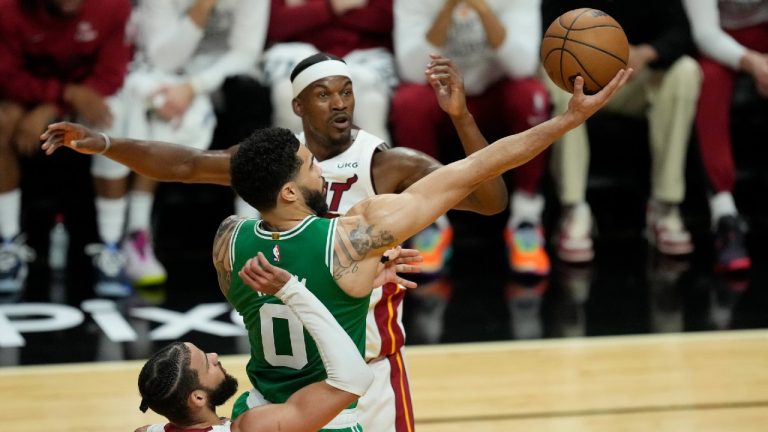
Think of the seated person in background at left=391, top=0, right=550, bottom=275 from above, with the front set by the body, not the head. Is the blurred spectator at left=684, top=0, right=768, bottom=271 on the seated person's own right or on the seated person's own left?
on the seated person's own left

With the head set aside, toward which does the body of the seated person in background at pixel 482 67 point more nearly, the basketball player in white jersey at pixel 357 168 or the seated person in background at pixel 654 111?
the basketball player in white jersey

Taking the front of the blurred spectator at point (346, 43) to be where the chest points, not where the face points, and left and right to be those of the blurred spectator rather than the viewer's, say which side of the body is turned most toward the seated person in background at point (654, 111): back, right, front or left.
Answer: left

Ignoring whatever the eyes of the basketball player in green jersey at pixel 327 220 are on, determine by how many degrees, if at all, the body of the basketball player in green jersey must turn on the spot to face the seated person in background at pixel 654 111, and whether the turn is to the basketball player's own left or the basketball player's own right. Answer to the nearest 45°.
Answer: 0° — they already face them

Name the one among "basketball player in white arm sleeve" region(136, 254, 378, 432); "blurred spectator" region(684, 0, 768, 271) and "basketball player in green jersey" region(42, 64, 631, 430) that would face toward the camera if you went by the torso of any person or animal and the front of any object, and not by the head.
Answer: the blurred spectator

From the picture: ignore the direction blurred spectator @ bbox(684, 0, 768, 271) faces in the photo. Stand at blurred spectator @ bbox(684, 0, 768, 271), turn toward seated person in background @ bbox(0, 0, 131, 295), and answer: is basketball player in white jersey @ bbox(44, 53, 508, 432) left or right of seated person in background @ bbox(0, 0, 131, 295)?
left

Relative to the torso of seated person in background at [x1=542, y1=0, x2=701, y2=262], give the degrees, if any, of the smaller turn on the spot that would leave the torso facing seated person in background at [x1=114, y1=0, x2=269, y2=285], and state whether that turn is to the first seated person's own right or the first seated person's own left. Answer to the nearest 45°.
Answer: approximately 90° to the first seated person's own right

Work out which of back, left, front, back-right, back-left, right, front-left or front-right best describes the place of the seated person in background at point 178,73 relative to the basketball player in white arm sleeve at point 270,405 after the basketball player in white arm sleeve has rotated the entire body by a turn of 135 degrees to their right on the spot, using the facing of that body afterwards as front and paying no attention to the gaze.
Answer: back

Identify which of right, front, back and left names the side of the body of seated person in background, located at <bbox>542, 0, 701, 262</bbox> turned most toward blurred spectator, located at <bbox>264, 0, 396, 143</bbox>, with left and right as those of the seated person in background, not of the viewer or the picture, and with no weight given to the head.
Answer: right

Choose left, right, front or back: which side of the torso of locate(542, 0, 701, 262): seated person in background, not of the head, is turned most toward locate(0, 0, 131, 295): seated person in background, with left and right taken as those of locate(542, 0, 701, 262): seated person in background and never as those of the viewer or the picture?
right
